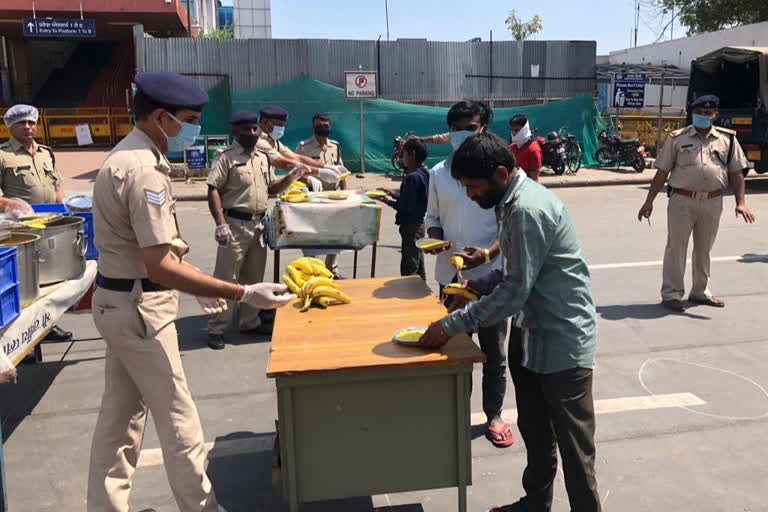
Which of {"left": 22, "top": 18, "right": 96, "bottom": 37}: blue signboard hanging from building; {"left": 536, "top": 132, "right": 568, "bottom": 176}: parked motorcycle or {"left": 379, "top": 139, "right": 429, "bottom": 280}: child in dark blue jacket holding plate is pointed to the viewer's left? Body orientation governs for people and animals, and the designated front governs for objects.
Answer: the child in dark blue jacket holding plate

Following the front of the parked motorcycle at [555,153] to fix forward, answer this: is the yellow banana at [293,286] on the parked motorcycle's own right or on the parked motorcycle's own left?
on the parked motorcycle's own left

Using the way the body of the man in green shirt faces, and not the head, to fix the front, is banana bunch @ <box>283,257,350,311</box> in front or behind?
in front

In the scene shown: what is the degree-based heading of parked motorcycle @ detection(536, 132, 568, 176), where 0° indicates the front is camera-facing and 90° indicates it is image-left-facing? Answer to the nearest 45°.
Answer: approximately 315°

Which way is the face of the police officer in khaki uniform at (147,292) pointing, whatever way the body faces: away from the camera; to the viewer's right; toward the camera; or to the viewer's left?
to the viewer's right

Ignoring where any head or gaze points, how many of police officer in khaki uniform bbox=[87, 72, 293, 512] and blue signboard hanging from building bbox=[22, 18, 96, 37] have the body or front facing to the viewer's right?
1

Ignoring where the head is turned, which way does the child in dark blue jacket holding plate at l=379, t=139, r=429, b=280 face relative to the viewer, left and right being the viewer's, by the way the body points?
facing to the left of the viewer

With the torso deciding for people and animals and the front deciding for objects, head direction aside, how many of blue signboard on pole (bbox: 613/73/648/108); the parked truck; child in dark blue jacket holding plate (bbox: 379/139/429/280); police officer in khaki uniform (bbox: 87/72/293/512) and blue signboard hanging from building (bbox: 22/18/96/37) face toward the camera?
2

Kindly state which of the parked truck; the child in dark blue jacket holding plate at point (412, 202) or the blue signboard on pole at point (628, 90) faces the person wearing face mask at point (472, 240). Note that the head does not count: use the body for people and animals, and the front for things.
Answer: the blue signboard on pole

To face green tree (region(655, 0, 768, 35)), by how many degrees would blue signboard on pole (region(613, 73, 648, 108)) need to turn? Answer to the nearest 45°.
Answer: approximately 180°

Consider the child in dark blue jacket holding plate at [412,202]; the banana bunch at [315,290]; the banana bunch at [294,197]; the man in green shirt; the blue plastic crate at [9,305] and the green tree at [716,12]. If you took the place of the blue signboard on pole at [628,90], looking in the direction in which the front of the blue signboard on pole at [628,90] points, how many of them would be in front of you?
5

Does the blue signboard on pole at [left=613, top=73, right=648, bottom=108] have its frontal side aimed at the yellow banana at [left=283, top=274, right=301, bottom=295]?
yes

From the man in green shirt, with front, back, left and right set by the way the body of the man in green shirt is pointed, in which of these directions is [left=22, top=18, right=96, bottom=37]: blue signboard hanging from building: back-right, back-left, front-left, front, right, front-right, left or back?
front-right
